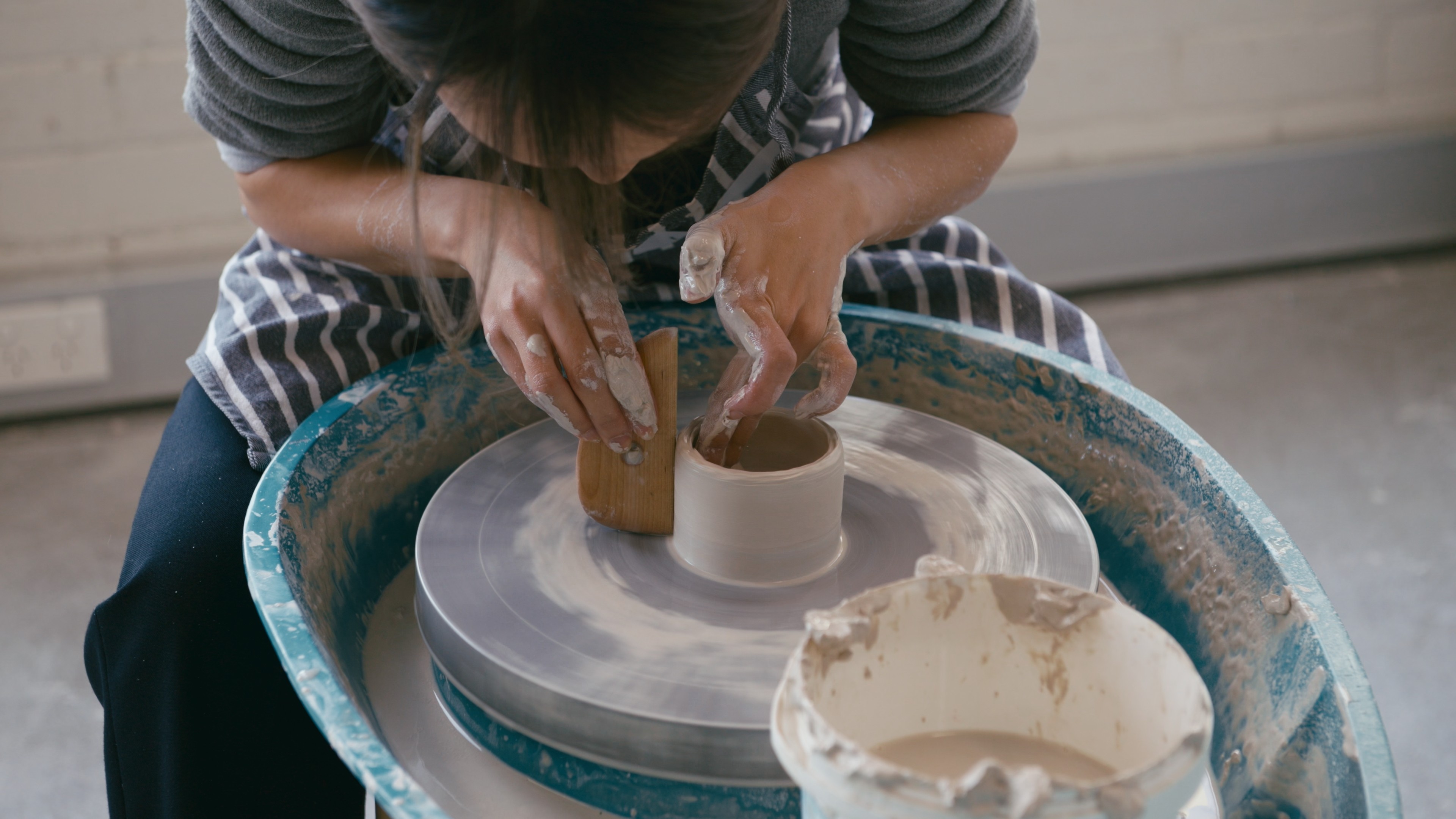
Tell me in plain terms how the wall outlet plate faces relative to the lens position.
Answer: facing the viewer

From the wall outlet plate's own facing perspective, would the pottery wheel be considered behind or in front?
in front

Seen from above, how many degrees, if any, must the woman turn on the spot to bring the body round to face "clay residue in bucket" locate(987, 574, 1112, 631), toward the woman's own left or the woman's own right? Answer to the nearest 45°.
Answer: approximately 45° to the woman's own left

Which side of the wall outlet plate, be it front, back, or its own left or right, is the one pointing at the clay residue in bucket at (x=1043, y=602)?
front

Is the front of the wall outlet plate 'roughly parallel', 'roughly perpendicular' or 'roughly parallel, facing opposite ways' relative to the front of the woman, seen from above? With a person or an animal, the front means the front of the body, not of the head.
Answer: roughly parallel

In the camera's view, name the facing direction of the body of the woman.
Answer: toward the camera

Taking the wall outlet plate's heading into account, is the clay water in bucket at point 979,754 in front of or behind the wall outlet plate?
in front

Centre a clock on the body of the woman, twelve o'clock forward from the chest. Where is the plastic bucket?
The plastic bucket is roughly at 11 o'clock from the woman.

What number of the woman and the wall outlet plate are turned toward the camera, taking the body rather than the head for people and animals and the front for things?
2

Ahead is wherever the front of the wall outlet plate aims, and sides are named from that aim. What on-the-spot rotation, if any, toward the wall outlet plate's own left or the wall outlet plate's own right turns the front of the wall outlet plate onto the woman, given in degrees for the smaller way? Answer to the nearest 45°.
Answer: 0° — it already faces them
